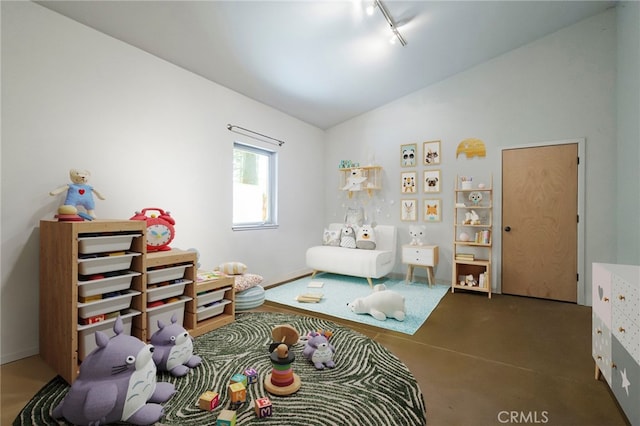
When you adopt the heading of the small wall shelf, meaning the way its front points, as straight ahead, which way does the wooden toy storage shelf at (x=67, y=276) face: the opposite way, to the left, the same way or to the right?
to the left

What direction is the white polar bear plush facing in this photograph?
to the viewer's left

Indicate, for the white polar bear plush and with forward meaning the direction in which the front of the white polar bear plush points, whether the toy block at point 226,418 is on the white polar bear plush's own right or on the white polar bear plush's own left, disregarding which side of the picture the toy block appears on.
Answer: on the white polar bear plush's own left

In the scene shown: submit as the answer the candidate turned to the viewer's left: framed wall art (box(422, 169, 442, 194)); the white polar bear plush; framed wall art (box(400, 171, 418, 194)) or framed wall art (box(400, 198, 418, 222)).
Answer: the white polar bear plush

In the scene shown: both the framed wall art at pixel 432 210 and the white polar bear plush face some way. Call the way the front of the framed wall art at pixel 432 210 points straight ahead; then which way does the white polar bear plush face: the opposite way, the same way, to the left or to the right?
to the right

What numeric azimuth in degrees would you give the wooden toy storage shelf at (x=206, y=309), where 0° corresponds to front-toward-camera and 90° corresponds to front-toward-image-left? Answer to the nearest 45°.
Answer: approximately 315°

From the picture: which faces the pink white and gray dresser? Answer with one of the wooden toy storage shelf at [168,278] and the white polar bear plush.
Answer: the wooden toy storage shelf
